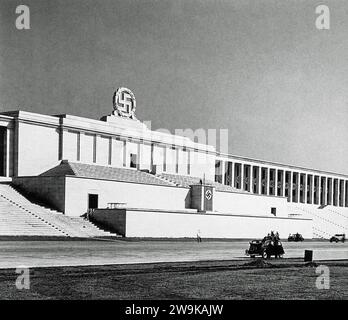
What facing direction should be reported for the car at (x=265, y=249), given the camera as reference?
facing the viewer and to the left of the viewer
